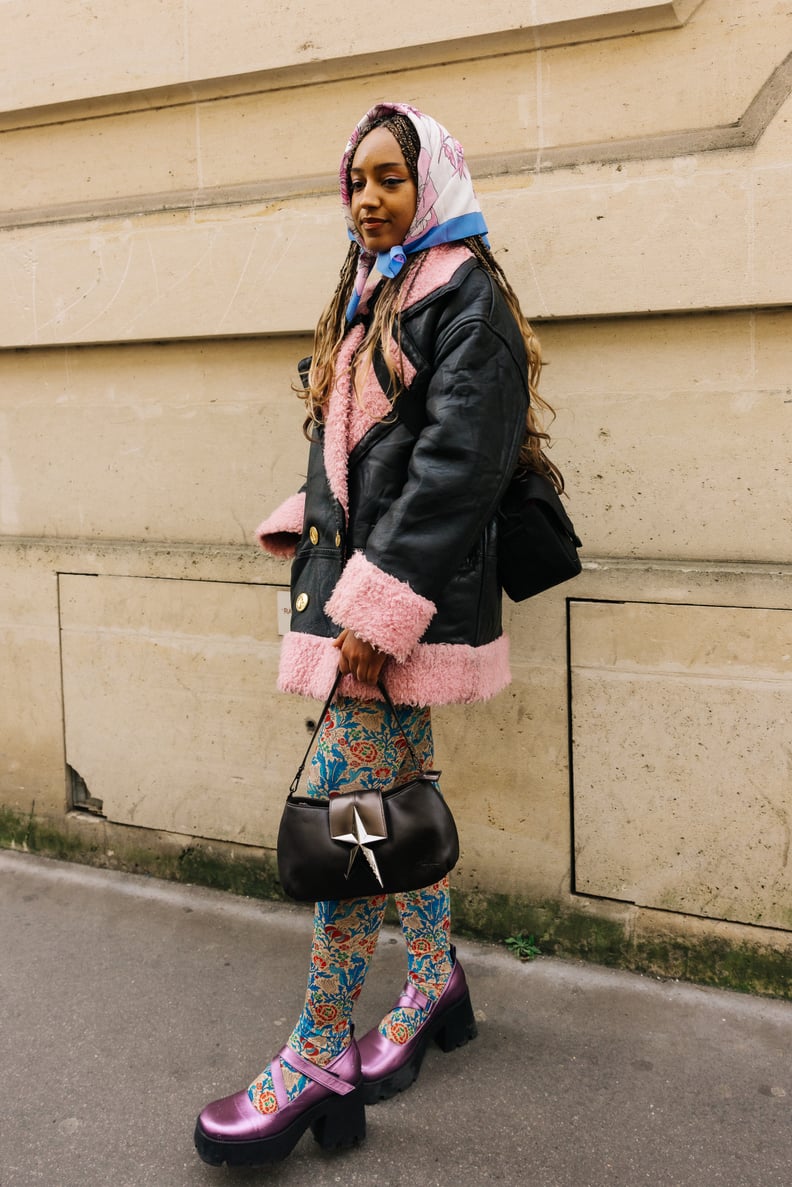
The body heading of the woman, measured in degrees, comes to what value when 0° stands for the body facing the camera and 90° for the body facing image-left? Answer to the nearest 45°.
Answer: approximately 45°
